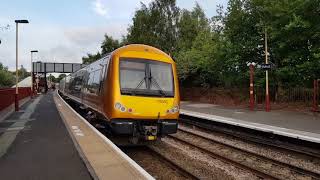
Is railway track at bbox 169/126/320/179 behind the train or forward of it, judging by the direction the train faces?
forward

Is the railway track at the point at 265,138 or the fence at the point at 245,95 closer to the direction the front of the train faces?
the railway track

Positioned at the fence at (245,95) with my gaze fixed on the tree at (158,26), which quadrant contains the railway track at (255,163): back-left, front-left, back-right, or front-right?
back-left

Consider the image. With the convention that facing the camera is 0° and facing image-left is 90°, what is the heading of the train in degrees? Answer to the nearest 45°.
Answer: approximately 315°

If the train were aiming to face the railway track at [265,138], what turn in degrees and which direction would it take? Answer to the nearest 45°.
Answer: approximately 45° to its left
